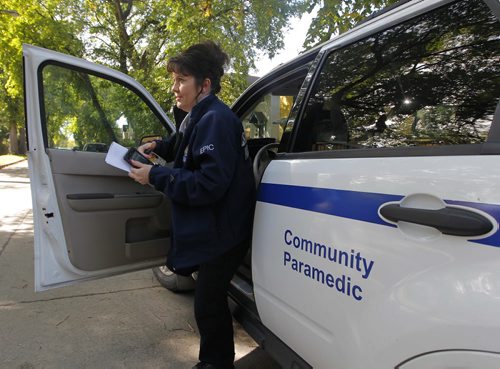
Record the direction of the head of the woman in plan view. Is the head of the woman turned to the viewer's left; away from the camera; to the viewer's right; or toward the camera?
to the viewer's left

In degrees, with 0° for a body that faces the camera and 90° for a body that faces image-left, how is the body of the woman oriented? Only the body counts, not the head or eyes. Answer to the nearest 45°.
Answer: approximately 90°

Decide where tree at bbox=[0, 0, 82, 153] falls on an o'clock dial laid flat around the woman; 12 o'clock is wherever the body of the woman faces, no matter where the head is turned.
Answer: The tree is roughly at 2 o'clock from the woman.

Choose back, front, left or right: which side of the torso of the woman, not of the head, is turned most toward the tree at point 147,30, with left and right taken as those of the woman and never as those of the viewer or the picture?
right
